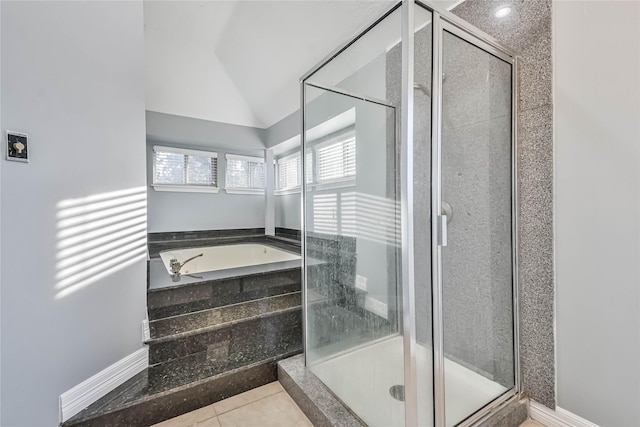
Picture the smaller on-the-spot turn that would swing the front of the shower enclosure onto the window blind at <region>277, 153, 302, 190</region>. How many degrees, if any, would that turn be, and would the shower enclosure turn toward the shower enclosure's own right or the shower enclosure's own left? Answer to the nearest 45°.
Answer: approximately 180°

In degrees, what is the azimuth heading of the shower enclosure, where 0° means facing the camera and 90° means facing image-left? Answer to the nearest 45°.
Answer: approximately 315°

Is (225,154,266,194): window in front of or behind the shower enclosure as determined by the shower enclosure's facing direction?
behind

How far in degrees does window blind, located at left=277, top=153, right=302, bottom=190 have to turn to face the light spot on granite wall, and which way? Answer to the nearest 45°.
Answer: approximately 45° to its left

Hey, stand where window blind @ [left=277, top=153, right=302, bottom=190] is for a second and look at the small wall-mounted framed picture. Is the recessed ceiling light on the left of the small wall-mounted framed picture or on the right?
left

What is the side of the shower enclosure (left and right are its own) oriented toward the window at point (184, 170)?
back

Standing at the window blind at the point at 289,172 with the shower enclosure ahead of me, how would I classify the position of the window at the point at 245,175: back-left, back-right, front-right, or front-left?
back-right

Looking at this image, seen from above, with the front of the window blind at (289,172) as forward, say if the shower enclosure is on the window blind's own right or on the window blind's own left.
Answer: on the window blind's own left

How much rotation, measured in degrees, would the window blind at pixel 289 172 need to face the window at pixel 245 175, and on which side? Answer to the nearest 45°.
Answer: approximately 45° to its right

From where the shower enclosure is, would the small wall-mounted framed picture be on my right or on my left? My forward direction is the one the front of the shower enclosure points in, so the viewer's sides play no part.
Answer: on my right

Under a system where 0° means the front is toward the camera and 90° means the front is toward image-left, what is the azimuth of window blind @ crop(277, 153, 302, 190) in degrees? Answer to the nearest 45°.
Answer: approximately 45°

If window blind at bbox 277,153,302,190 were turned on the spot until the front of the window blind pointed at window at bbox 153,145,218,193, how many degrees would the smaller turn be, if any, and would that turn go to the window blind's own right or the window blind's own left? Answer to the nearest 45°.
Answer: approximately 45° to the window blind's own right
